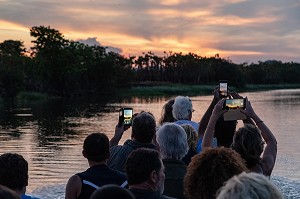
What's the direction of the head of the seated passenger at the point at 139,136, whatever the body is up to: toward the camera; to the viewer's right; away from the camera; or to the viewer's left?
away from the camera

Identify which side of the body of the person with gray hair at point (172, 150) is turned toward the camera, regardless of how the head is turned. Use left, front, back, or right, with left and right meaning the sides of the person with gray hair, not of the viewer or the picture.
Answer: back

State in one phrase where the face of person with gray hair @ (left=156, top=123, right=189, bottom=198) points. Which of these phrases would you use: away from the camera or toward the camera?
away from the camera

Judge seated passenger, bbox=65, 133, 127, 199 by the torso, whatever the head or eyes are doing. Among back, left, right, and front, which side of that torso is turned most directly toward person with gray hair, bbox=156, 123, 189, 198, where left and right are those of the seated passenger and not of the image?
right

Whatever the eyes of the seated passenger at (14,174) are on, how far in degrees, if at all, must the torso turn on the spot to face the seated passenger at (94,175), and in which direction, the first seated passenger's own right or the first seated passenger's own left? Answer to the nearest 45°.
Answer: approximately 45° to the first seated passenger's own right

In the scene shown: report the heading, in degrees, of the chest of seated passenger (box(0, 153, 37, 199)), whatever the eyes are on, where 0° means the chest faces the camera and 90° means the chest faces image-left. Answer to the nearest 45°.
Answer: approximately 180°

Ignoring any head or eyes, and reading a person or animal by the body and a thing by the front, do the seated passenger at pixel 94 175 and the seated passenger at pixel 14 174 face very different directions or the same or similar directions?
same or similar directions

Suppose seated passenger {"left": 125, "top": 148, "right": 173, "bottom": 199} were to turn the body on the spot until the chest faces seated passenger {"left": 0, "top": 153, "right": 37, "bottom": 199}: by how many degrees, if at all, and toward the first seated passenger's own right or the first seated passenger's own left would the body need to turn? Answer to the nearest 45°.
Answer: approximately 135° to the first seated passenger's own left

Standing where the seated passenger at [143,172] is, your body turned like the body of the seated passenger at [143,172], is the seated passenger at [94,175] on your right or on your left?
on your left

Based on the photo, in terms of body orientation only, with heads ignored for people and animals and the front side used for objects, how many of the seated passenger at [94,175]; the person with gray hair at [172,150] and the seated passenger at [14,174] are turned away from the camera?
3

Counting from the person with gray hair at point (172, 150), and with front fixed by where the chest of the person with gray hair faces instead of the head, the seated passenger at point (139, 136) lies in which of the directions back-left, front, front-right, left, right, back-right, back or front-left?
front-left

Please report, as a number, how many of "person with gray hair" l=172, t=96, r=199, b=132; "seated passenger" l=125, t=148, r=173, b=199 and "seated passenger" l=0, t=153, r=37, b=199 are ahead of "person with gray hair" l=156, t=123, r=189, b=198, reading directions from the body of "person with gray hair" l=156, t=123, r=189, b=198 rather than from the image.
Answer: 1

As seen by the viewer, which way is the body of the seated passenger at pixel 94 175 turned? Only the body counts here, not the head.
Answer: away from the camera
